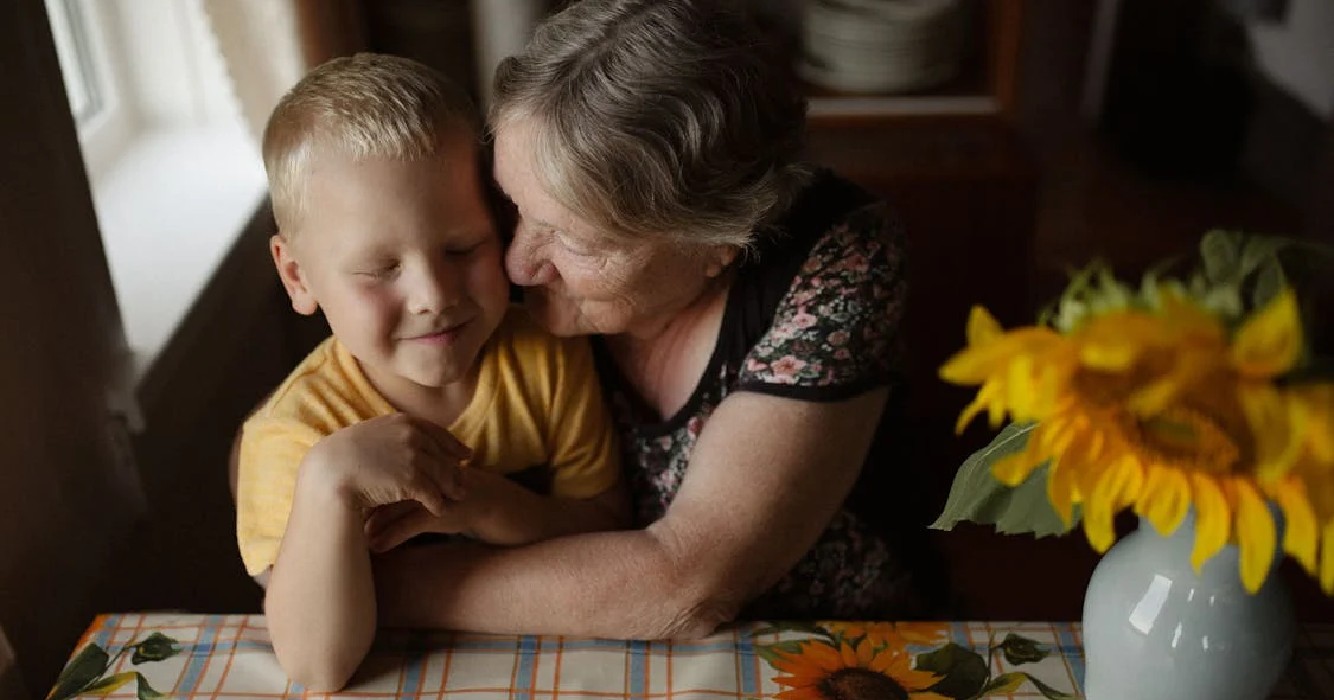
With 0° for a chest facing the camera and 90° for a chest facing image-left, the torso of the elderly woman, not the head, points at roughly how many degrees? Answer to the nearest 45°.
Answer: approximately 45°

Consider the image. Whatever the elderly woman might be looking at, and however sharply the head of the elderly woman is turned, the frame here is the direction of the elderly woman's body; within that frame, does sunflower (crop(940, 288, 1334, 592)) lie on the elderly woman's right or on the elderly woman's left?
on the elderly woman's left

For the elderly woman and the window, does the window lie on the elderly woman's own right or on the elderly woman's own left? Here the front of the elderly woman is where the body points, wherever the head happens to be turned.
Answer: on the elderly woman's own right

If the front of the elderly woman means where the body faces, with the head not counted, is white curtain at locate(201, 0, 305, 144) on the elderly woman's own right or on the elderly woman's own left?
on the elderly woman's own right
